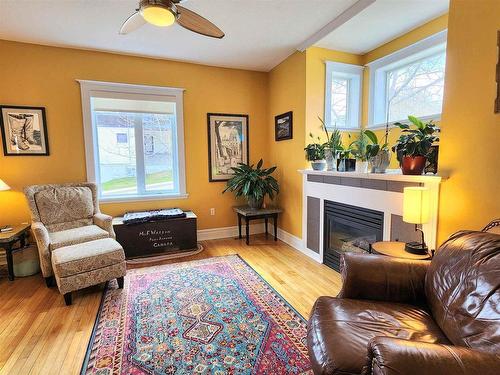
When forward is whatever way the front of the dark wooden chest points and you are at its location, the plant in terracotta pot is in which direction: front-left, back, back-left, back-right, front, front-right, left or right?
front-left

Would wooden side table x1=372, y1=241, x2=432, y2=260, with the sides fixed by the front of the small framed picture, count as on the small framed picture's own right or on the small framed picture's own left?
on the small framed picture's own left

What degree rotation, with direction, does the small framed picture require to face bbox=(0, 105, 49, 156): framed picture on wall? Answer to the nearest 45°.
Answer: approximately 45° to its right

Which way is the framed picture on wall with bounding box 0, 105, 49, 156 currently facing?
toward the camera

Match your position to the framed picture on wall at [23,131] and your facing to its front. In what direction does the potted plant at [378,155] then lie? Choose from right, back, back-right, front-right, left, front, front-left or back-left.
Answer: front-left

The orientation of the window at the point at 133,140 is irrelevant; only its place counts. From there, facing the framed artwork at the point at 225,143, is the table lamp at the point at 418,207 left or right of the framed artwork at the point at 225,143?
right

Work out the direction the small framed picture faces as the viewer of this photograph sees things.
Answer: facing the viewer and to the left of the viewer

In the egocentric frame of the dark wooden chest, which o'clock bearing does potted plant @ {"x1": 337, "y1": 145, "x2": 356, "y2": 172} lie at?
The potted plant is roughly at 10 o'clock from the dark wooden chest.

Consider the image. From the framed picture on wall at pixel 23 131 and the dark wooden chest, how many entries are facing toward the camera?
2

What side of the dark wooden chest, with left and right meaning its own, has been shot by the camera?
front

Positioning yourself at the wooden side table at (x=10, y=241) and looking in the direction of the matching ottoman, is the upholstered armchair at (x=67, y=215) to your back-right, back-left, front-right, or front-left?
front-left

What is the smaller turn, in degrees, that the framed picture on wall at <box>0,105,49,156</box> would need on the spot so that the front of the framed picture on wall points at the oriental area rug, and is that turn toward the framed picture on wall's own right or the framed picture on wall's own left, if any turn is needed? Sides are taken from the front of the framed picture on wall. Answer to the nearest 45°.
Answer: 0° — it already faces it

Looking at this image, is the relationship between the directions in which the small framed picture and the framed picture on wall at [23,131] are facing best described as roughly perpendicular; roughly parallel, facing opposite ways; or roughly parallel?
roughly perpendicular

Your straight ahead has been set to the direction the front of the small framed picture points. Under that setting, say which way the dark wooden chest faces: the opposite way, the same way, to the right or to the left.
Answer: to the left

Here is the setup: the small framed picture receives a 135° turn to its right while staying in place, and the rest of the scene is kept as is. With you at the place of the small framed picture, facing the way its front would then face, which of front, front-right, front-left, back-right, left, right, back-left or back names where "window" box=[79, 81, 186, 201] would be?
left
